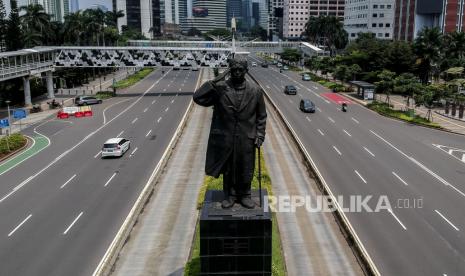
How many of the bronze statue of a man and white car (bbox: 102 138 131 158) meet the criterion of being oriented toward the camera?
1

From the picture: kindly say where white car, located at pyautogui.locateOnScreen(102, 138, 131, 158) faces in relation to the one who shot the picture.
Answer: facing away from the viewer and to the right of the viewer

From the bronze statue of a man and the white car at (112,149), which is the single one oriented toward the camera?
the bronze statue of a man

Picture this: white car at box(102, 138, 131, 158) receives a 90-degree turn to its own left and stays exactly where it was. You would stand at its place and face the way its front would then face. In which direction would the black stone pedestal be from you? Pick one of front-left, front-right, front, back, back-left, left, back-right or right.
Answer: back-left

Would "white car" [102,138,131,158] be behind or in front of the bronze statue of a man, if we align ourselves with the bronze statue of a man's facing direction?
behind

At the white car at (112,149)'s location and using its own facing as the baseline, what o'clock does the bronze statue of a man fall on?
The bronze statue of a man is roughly at 4 o'clock from the white car.

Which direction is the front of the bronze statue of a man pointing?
toward the camera
